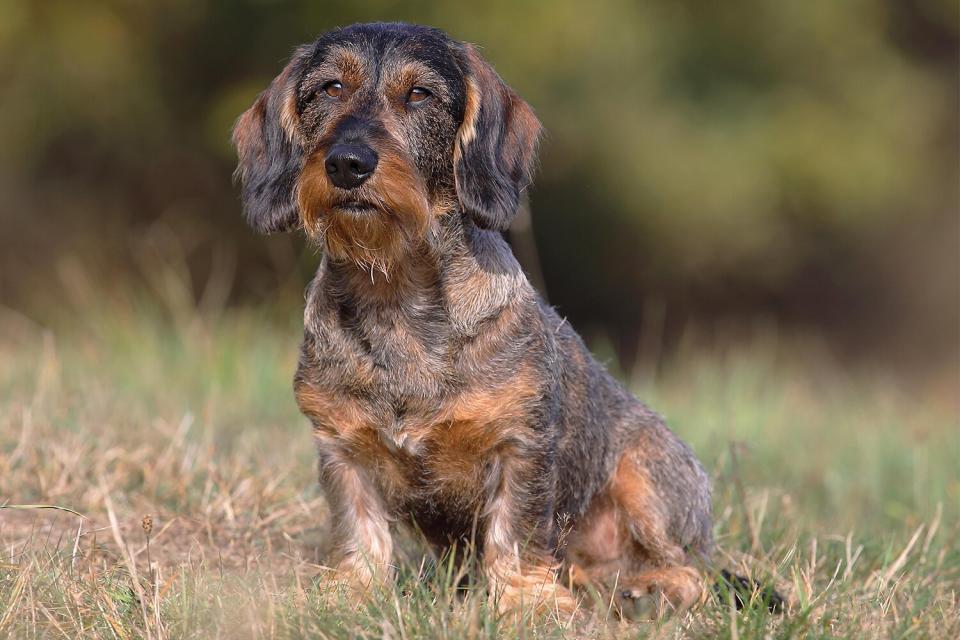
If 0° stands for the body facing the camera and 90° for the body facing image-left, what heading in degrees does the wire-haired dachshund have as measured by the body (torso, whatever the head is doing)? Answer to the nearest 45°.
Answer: approximately 45°
